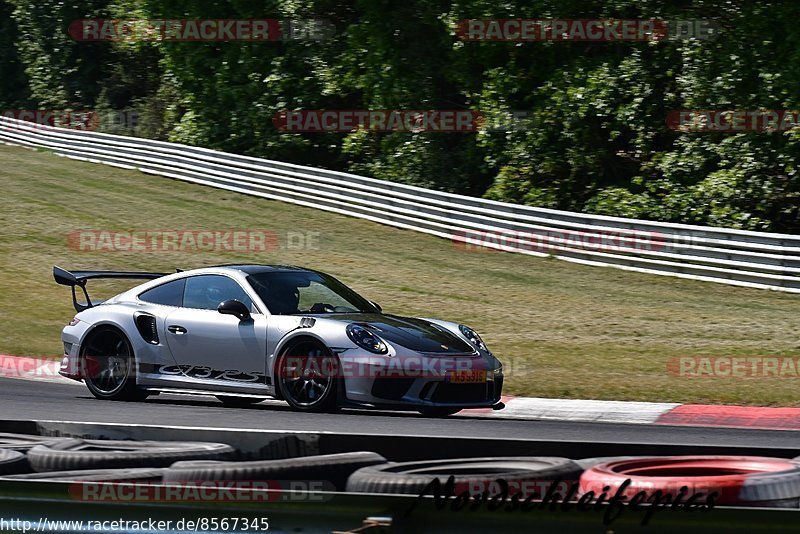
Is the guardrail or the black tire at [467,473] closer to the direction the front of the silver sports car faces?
the black tire

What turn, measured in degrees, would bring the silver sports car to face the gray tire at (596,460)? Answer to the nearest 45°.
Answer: approximately 45° to its right

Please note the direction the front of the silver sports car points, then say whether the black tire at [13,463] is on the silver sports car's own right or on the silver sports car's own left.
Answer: on the silver sports car's own right

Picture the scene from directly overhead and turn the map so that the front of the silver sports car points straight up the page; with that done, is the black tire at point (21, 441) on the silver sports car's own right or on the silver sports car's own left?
on the silver sports car's own right

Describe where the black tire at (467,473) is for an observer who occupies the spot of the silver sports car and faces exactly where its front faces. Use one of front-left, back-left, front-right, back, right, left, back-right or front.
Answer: front-right

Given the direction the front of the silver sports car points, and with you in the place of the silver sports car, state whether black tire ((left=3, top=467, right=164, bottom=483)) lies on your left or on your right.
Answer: on your right

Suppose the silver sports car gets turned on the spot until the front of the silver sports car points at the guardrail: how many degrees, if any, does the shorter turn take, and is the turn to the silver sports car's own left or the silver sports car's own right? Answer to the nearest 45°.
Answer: approximately 135° to the silver sports car's own left

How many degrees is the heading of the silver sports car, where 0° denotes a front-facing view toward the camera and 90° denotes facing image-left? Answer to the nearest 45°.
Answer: approximately 315°

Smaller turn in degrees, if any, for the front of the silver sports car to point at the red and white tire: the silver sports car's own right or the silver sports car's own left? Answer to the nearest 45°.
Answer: approximately 45° to the silver sports car's own right
